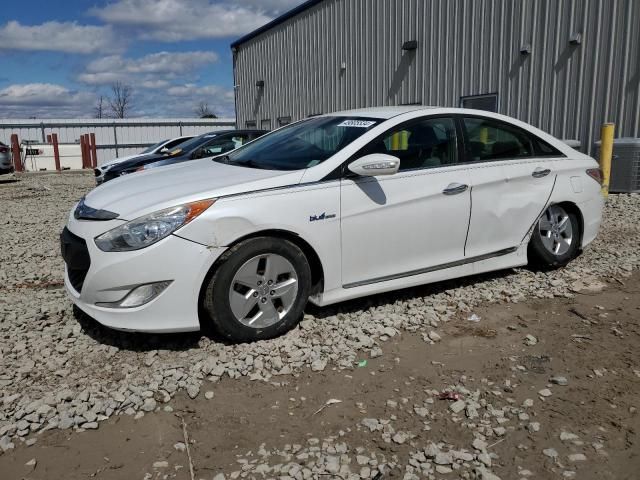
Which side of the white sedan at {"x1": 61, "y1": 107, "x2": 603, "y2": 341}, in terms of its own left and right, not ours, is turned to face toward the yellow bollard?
back

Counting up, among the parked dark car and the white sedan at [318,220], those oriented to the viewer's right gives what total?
0

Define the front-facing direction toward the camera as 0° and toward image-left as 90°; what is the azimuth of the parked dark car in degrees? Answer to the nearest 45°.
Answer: approximately 45°

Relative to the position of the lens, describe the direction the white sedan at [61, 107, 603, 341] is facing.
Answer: facing the viewer and to the left of the viewer

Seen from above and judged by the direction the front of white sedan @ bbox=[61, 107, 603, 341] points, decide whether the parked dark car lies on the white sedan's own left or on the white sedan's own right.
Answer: on the white sedan's own right

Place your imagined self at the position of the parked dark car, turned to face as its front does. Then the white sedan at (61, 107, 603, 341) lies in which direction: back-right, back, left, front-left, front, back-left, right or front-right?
front-left

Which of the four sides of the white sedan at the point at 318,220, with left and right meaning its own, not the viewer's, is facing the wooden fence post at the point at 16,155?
right
